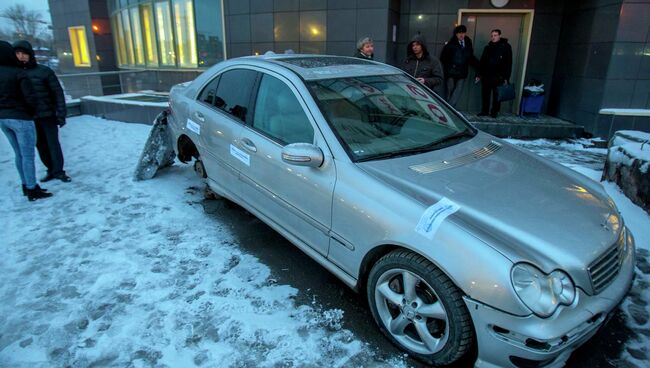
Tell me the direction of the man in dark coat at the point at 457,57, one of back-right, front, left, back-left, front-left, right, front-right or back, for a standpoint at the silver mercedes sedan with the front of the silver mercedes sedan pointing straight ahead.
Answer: back-left

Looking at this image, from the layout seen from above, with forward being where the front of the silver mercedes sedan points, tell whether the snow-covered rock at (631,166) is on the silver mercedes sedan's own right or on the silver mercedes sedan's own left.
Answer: on the silver mercedes sedan's own left

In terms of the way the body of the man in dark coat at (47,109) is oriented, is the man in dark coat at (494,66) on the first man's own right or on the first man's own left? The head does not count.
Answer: on the first man's own left

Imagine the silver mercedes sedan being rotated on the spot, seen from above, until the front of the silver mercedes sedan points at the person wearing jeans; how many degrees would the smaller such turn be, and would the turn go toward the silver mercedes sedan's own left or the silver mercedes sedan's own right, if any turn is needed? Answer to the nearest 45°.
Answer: approximately 135° to the silver mercedes sedan's own right

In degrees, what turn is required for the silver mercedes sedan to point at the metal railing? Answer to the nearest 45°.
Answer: approximately 180°

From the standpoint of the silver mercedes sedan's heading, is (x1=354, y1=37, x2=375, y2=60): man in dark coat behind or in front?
behind

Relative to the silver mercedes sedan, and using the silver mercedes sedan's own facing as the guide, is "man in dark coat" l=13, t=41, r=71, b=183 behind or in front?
behind

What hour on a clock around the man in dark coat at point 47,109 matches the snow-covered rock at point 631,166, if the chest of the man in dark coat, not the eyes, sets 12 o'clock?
The snow-covered rock is roughly at 9 o'clock from the man in dark coat.
